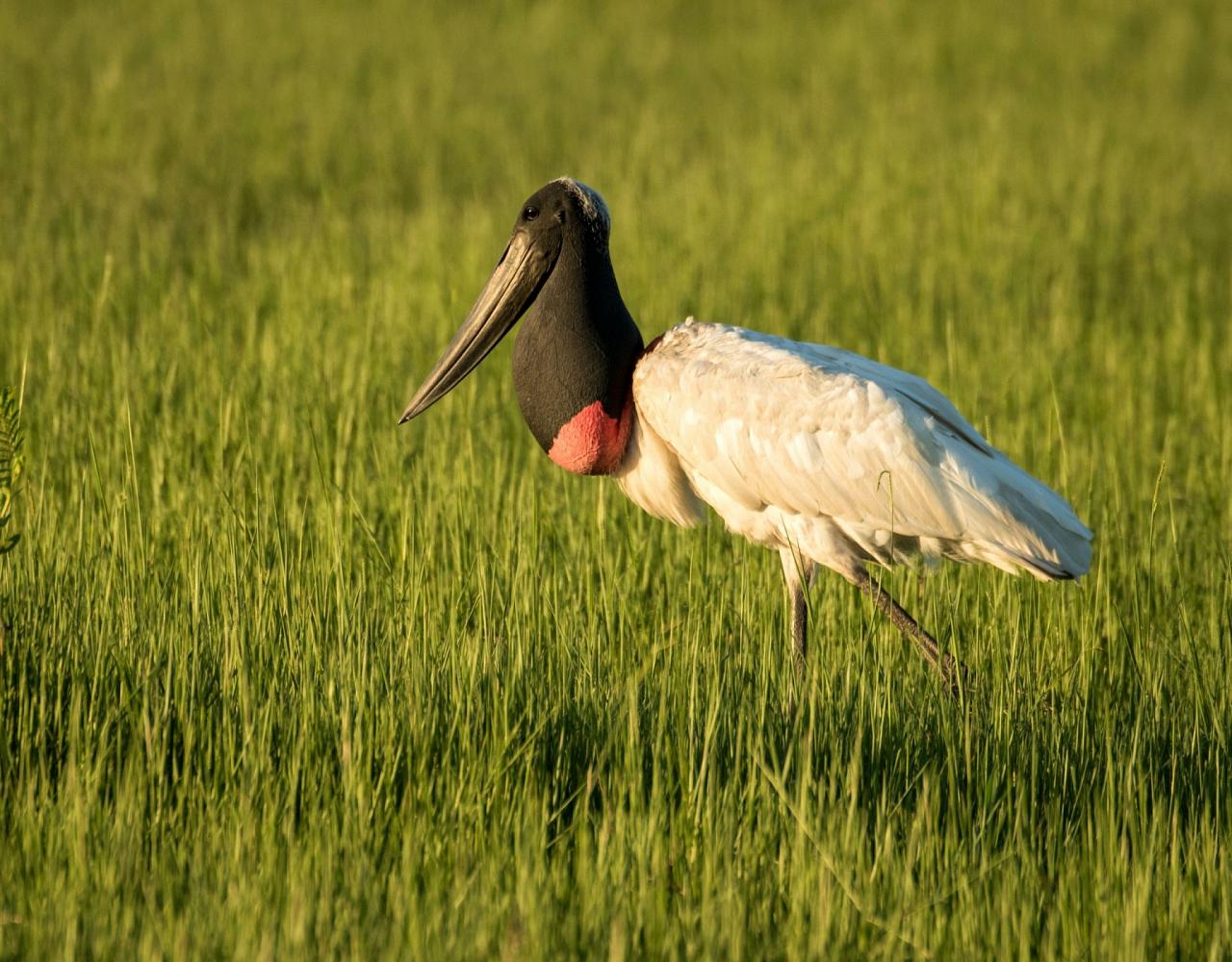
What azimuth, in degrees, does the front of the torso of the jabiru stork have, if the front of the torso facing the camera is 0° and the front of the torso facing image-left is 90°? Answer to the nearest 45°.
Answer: approximately 90°
